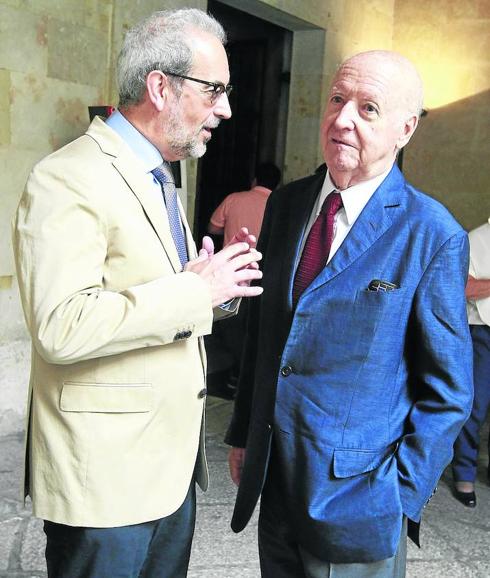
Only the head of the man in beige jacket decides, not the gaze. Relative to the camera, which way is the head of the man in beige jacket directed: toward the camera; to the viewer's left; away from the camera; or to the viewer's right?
to the viewer's right

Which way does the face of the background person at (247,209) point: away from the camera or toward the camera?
away from the camera

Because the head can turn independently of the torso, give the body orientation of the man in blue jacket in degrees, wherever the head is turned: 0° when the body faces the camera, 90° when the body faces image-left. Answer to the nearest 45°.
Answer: approximately 45°

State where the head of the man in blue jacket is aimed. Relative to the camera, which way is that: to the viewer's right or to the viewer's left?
to the viewer's left

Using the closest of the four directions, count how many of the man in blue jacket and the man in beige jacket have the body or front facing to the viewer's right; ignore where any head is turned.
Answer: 1

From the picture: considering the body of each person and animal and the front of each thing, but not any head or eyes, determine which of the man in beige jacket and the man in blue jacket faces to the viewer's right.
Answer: the man in beige jacket

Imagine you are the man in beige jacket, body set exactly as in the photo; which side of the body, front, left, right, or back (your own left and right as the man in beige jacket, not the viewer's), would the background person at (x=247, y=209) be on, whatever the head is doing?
left

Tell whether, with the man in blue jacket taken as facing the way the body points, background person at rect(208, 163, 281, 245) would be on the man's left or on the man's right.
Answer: on the man's right

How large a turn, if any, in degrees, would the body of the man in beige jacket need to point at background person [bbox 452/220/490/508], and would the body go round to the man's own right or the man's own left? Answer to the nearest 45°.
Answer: approximately 45° to the man's own left

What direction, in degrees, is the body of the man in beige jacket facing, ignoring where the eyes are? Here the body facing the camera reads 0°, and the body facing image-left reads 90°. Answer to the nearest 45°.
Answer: approximately 270°
